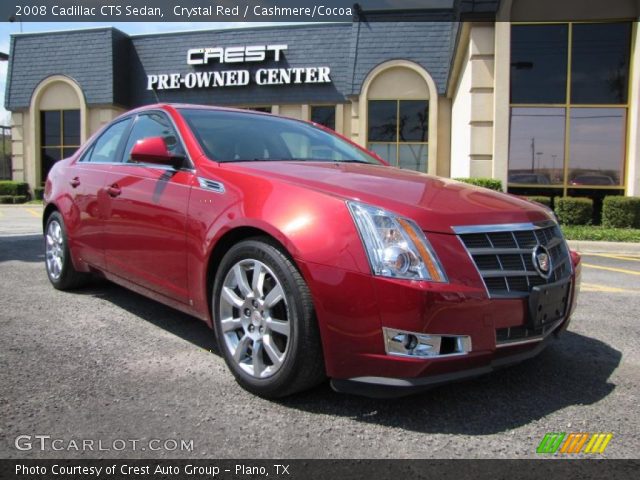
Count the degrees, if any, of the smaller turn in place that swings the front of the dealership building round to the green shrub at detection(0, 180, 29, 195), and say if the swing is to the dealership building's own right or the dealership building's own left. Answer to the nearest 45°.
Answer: approximately 90° to the dealership building's own right

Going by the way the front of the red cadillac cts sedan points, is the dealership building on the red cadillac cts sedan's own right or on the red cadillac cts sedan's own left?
on the red cadillac cts sedan's own left

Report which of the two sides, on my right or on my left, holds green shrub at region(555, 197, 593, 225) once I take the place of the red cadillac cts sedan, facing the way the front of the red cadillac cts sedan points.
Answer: on my left

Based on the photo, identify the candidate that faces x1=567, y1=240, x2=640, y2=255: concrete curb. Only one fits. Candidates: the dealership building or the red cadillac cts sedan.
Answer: the dealership building

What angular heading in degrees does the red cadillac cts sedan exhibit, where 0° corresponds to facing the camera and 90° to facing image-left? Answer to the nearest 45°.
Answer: approximately 315°

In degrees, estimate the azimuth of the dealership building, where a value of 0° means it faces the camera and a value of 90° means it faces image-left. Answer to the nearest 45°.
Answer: approximately 0°
